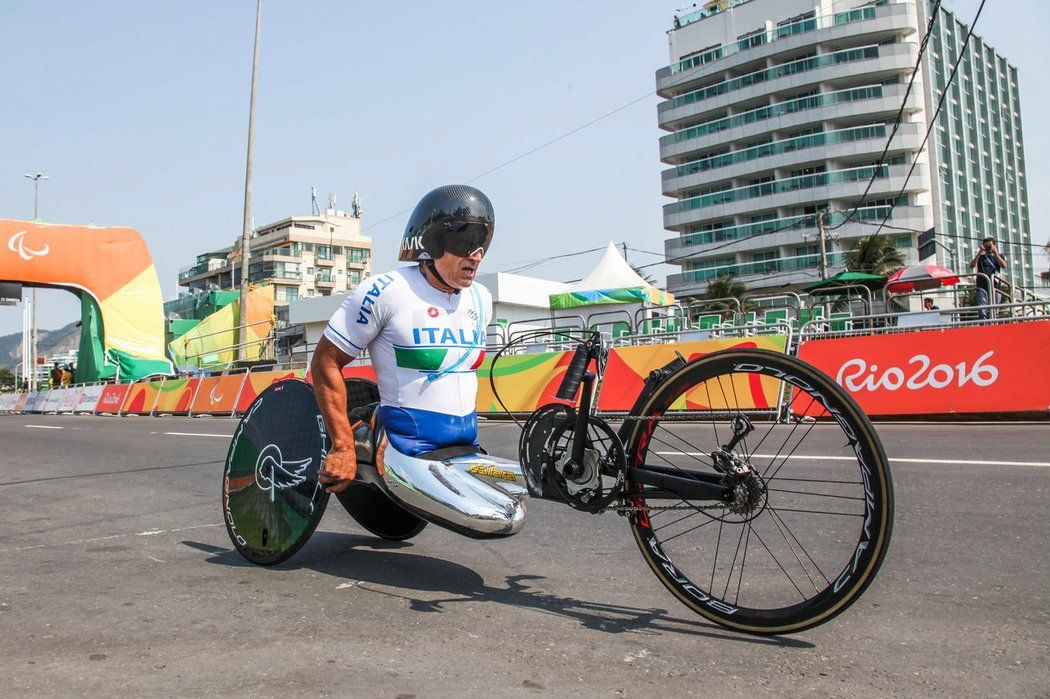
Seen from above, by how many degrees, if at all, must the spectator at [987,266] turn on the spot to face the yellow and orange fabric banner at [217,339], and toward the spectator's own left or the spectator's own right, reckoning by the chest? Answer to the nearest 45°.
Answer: approximately 90° to the spectator's own right

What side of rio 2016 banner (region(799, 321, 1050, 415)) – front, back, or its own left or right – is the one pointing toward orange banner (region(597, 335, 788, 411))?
right

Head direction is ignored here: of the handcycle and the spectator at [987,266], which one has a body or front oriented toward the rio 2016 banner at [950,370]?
the spectator

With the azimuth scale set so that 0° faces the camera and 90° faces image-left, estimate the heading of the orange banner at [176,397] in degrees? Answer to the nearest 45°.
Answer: approximately 0°

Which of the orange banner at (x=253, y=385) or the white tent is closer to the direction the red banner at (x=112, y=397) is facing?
the orange banner

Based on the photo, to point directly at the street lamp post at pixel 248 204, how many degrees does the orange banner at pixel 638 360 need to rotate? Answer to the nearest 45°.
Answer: approximately 135° to its right

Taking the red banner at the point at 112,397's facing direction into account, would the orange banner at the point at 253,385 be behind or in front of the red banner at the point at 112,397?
in front

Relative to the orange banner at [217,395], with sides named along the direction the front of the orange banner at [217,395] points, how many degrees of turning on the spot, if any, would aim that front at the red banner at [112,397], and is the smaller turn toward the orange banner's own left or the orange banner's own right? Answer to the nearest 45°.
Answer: approximately 135° to the orange banner's own right
